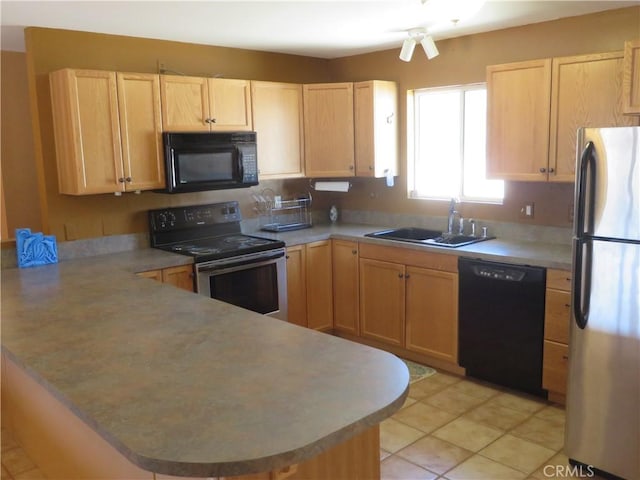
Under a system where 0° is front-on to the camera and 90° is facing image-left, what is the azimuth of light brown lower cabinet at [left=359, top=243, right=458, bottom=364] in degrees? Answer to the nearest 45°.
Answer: approximately 45°

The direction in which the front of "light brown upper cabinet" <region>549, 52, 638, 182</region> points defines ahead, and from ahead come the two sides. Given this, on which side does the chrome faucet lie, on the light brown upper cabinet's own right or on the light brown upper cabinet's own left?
on the light brown upper cabinet's own right

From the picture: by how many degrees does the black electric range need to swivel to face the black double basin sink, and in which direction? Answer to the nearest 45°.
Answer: approximately 45° to its left

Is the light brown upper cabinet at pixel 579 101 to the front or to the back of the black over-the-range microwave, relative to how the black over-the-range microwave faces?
to the front

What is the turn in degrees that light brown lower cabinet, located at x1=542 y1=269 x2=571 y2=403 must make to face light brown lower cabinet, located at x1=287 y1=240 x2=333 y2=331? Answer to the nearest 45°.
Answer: approximately 45° to its right

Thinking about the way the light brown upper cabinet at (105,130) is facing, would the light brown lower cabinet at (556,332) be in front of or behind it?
in front
